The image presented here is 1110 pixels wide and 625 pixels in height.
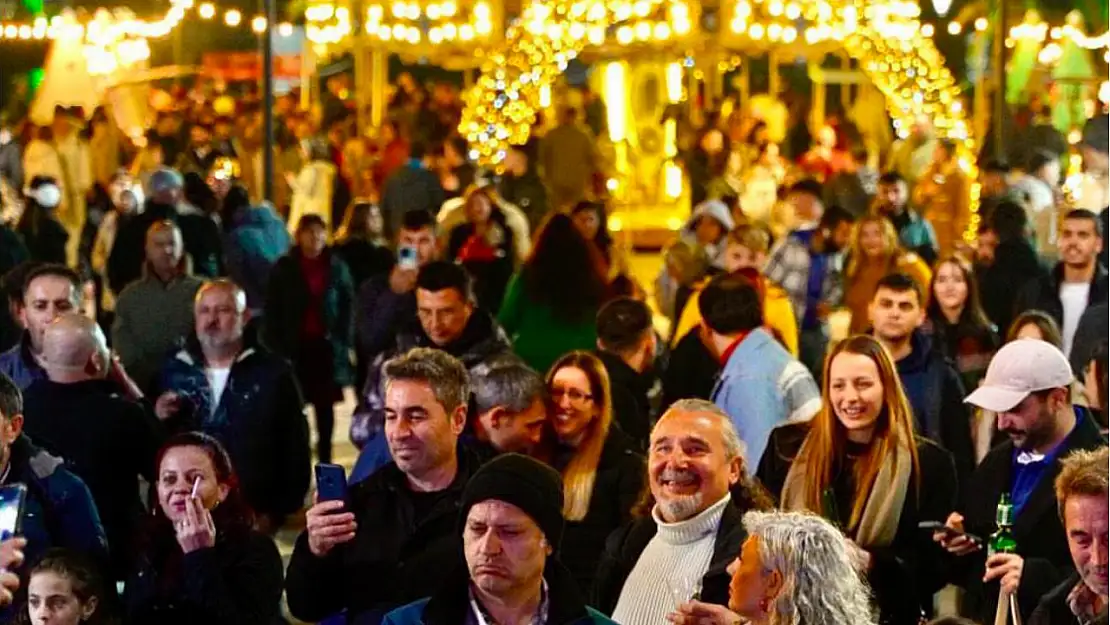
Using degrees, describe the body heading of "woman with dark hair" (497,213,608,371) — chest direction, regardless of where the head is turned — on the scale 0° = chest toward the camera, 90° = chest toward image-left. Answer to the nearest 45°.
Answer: approximately 180°

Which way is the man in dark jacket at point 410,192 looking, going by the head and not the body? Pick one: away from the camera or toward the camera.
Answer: away from the camera

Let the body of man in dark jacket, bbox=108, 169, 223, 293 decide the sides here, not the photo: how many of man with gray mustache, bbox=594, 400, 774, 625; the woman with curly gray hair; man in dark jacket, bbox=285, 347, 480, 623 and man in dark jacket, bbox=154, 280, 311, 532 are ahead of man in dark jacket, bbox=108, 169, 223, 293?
4

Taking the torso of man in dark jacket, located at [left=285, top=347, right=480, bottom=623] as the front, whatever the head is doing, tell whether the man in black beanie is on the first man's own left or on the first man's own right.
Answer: on the first man's own left

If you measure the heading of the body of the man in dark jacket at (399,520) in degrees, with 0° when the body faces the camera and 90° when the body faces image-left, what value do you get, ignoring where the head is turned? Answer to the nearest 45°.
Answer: approximately 45°

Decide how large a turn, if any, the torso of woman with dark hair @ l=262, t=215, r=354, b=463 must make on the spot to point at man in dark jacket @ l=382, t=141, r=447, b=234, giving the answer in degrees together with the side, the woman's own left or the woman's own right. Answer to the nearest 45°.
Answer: approximately 180°

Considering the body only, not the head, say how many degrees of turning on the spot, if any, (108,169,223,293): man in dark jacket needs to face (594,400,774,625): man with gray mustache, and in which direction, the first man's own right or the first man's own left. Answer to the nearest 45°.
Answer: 0° — they already face them

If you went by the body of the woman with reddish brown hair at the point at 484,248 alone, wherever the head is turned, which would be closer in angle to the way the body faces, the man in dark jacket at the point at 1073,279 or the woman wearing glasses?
the woman wearing glasses

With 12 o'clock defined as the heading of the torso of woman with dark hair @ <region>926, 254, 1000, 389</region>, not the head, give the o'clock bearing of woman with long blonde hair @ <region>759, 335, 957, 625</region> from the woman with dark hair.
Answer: The woman with long blonde hair is roughly at 12 o'clock from the woman with dark hair.

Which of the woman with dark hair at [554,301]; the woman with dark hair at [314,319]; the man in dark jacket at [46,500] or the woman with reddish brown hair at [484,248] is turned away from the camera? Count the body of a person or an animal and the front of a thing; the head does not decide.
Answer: the woman with dark hair at [554,301]

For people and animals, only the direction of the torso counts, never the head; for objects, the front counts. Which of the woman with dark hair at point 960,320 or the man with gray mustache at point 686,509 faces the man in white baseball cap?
the woman with dark hair

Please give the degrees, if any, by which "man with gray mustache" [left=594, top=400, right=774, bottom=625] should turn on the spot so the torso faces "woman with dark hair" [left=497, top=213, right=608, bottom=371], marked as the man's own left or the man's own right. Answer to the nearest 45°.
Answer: approximately 135° to the man's own right

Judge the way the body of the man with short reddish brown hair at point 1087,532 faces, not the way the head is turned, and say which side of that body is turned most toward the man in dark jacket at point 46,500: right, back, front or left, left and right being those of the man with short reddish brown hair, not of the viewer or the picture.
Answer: right
